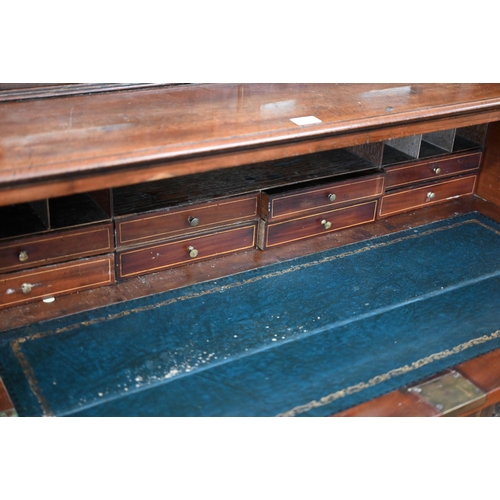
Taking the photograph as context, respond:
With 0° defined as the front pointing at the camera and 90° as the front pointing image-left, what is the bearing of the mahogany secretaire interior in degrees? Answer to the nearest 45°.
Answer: approximately 315°
